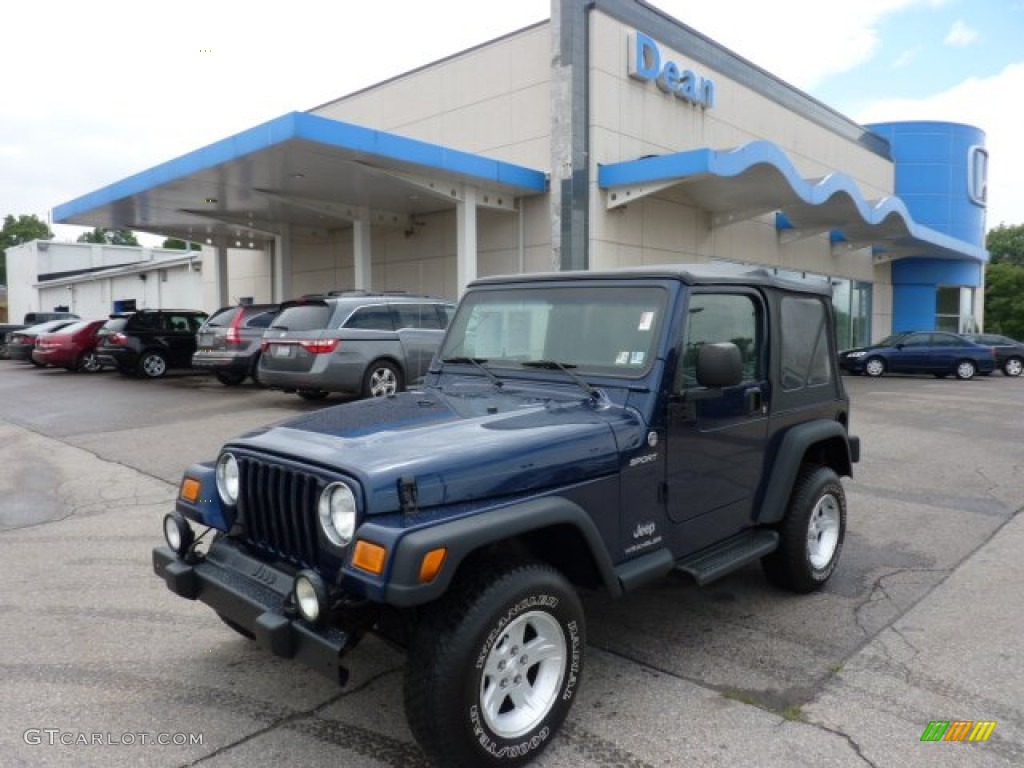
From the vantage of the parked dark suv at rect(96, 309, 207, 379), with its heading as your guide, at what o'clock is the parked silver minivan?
The parked silver minivan is roughly at 4 o'clock from the parked dark suv.

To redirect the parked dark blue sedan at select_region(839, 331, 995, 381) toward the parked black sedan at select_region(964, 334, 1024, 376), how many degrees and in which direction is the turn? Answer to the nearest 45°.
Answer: approximately 135° to its right

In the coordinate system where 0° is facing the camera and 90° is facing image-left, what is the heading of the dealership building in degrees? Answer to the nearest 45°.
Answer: approximately 315°

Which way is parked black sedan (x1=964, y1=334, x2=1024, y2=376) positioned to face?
to the viewer's left

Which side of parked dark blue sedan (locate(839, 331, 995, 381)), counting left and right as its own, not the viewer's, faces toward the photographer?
left

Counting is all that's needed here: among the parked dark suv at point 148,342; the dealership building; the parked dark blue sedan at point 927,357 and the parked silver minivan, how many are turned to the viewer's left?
1

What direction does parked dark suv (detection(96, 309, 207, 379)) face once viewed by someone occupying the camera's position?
facing away from the viewer and to the right of the viewer

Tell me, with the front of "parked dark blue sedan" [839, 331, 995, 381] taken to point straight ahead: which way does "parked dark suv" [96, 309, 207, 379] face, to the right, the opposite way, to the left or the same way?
to the right

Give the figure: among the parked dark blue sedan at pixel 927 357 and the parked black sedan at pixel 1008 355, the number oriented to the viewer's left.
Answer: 2

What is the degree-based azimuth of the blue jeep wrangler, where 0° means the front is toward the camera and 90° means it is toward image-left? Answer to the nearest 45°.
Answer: approximately 45°

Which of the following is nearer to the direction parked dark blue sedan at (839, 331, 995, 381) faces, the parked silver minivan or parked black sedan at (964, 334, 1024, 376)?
the parked silver minivan

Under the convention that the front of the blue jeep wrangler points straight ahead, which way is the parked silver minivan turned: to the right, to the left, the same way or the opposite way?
the opposite way

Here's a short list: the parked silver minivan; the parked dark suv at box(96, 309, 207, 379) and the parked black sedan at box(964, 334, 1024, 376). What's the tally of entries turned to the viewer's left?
1

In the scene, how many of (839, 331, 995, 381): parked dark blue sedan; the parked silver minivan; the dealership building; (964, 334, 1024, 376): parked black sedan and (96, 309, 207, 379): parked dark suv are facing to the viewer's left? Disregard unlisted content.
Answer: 2

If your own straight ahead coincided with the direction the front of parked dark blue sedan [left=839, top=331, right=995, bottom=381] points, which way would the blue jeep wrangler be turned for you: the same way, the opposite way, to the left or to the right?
to the left

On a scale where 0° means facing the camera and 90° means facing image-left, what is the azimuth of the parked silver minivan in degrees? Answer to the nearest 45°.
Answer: approximately 225°
